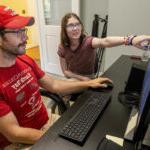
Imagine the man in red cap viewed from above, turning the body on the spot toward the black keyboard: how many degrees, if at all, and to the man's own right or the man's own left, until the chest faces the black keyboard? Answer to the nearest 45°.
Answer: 0° — they already face it

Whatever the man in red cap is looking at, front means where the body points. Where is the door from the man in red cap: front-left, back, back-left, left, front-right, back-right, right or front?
back-left

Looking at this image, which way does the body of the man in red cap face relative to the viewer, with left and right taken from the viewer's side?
facing the viewer and to the right of the viewer

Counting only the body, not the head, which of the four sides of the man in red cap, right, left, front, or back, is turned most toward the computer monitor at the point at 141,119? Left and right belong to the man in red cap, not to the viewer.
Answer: front

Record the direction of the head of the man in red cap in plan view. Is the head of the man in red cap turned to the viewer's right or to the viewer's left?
to the viewer's right
